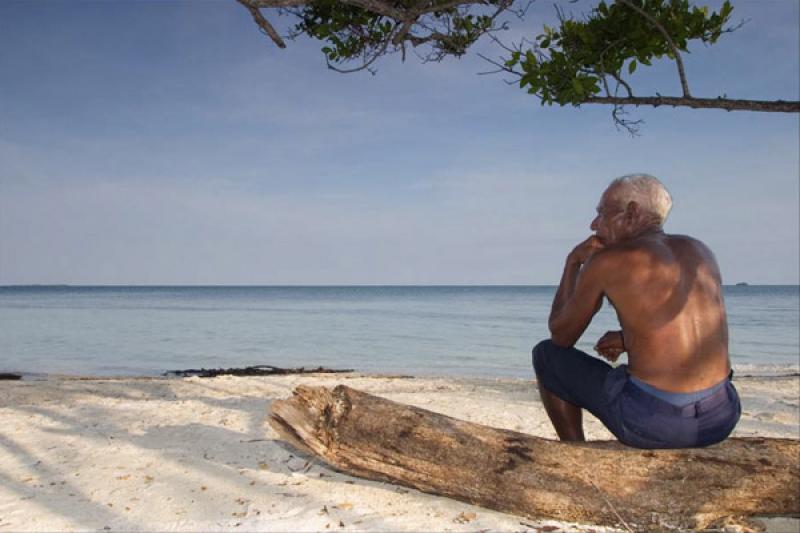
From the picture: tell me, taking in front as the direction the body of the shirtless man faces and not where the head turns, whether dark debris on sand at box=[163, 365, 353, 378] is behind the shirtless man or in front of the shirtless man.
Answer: in front

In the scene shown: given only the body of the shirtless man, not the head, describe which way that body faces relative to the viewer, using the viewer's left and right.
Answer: facing away from the viewer and to the left of the viewer
